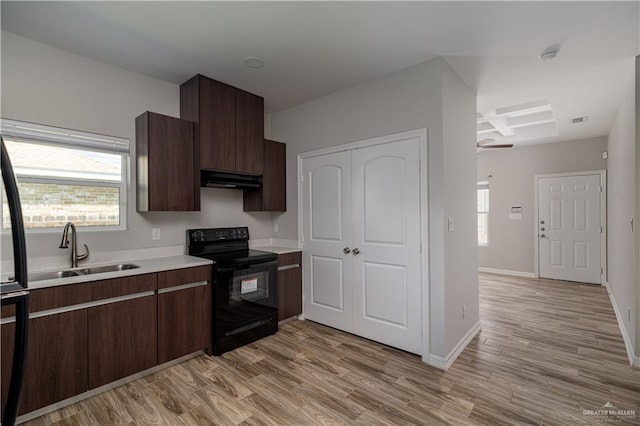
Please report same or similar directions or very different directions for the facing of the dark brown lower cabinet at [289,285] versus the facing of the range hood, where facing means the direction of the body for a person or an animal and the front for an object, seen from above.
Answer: same or similar directions

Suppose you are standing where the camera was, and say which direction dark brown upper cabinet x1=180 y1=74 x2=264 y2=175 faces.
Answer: facing the viewer and to the right of the viewer

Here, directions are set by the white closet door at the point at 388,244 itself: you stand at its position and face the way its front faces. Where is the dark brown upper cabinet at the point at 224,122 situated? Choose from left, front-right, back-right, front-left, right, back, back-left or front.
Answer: front-right

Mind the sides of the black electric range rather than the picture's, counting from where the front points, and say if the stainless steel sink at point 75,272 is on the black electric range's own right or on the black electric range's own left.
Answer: on the black electric range's own right

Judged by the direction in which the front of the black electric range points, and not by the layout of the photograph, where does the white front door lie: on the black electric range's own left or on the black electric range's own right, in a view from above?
on the black electric range's own left

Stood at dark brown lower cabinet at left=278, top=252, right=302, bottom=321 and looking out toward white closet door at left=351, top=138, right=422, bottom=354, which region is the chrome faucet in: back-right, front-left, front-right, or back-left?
back-right

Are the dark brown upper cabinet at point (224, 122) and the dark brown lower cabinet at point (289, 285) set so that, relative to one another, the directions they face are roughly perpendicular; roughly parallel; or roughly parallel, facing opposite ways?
roughly parallel

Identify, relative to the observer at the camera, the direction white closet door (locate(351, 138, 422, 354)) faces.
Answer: facing the viewer and to the left of the viewer

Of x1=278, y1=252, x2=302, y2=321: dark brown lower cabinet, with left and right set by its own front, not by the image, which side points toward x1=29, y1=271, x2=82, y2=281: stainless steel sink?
right

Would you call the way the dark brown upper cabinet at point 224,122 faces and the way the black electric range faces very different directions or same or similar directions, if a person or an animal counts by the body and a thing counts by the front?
same or similar directions
